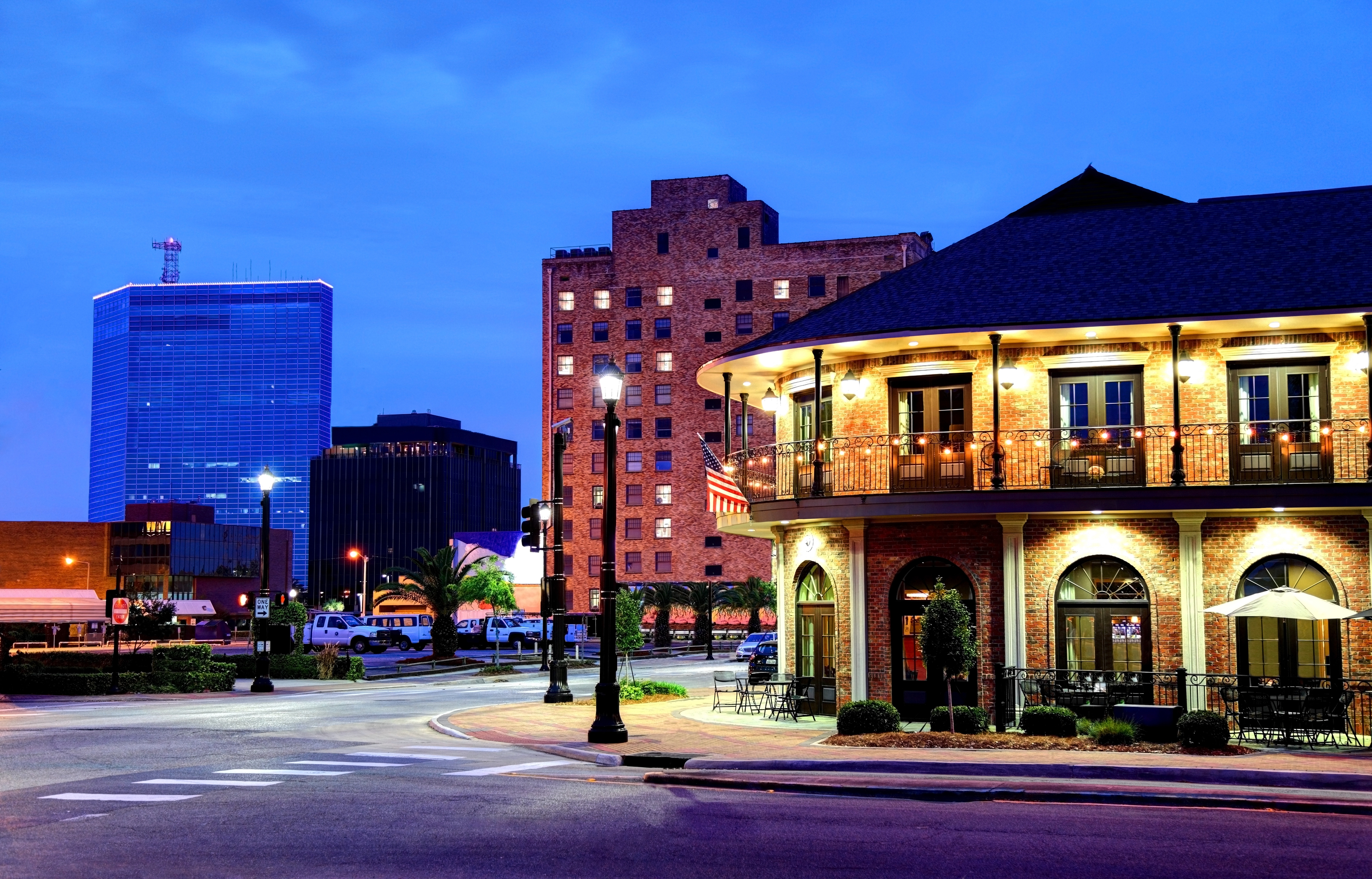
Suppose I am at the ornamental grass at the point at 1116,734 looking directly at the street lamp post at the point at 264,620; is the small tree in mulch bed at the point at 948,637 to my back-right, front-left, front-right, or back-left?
front-left

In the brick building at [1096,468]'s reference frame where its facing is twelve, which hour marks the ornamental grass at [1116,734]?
The ornamental grass is roughly at 12 o'clock from the brick building.

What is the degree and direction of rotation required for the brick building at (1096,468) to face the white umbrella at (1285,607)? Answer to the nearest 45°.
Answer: approximately 45° to its left

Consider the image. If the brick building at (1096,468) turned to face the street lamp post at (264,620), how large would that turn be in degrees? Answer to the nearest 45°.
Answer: approximately 135° to its right

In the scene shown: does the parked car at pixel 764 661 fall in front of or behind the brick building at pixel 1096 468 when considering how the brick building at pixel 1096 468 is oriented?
behind

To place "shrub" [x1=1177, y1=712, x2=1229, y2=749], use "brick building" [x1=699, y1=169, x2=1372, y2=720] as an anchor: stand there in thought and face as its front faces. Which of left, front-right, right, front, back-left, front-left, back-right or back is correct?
front

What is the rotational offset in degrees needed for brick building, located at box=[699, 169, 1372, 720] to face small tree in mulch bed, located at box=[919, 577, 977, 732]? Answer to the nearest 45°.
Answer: approximately 45° to its right

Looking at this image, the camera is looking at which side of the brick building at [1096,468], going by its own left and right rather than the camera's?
front

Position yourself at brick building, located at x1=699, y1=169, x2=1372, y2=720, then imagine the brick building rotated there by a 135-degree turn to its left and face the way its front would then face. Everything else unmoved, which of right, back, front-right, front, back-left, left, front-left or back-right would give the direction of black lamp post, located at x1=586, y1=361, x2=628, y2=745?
back
